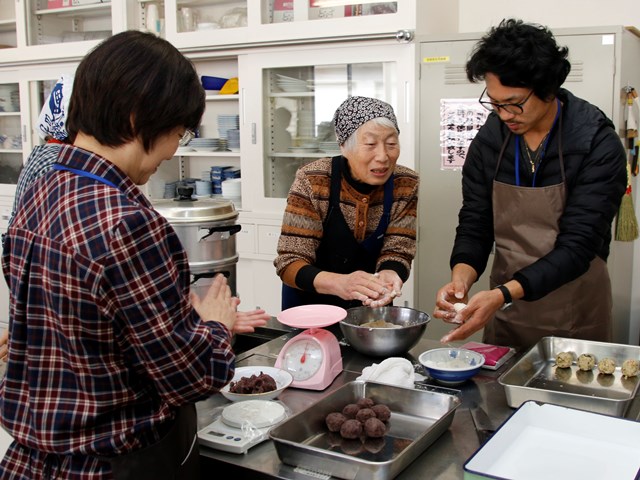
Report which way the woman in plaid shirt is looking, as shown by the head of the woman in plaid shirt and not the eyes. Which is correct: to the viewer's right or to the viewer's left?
to the viewer's right

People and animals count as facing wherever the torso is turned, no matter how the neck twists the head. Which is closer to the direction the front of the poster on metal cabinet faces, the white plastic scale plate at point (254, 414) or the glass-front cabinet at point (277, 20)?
the white plastic scale plate

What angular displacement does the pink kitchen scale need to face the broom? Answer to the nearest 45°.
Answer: approximately 180°

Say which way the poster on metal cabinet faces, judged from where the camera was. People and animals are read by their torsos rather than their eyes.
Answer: facing the viewer

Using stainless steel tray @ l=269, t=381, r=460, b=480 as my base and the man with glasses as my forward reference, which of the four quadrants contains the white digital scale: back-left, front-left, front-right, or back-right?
back-left

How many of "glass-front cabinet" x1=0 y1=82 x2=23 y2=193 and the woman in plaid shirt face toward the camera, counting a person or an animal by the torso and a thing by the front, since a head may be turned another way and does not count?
1

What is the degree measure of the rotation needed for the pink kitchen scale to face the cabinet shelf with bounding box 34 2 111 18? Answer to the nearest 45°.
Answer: approximately 90° to its right

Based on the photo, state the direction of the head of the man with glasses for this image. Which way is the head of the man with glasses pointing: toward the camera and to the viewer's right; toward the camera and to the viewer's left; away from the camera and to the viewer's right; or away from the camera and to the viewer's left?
toward the camera and to the viewer's left

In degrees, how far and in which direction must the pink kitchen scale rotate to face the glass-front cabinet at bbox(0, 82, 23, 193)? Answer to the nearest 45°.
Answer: approximately 90° to its right

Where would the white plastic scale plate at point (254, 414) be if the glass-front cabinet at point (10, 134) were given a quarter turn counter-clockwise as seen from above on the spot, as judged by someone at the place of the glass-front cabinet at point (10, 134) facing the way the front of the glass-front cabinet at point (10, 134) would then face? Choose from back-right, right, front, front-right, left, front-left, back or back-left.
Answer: right

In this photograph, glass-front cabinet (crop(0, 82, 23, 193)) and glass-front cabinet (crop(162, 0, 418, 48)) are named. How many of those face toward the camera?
2

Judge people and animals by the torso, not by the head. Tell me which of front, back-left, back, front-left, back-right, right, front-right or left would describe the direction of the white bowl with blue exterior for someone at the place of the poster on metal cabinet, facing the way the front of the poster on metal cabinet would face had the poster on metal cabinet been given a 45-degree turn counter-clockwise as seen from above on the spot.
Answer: front-right

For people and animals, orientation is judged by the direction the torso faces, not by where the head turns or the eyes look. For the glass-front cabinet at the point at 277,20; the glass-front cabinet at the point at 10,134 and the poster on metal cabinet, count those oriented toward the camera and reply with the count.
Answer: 3

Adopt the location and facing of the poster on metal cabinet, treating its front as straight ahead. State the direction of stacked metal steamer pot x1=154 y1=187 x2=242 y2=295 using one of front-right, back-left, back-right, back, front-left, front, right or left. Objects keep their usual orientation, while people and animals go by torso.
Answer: front-right

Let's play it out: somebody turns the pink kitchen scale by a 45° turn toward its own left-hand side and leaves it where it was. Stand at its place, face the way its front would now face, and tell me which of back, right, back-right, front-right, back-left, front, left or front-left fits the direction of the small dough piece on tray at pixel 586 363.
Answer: left

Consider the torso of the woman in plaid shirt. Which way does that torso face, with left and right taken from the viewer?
facing away from the viewer and to the right of the viewer

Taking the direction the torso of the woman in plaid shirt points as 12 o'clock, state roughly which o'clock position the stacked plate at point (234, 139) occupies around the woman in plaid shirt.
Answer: The stacked plate is roughly at 11 o'clock from the woman in plaid shirt.
